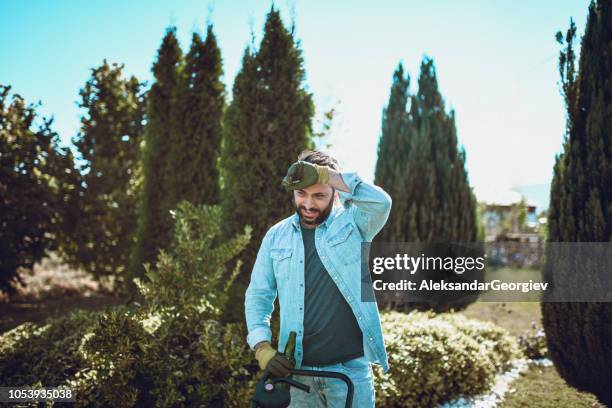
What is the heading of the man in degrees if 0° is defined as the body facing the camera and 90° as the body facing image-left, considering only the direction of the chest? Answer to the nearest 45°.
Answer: approximately 0°

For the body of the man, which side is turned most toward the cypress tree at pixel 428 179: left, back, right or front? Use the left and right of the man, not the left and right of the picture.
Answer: back

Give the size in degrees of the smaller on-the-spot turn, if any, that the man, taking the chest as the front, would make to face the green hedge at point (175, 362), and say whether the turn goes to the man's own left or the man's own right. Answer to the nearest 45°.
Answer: approximately 135° to the man's own right

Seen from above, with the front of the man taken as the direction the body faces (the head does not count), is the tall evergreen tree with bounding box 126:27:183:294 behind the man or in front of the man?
behind

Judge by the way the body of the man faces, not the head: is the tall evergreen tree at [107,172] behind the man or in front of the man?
behind

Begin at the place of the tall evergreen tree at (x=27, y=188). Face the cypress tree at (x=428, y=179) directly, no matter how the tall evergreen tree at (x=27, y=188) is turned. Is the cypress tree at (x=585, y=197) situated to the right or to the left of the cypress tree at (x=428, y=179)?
right

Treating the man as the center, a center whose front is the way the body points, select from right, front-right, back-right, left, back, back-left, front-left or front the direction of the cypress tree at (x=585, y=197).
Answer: back-left

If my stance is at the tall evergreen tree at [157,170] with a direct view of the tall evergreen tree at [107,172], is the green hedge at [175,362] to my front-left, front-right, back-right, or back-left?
back-left

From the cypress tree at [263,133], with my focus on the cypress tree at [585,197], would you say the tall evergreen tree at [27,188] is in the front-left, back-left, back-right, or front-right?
back-right

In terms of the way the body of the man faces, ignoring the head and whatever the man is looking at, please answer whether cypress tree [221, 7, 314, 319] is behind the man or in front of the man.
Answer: behind

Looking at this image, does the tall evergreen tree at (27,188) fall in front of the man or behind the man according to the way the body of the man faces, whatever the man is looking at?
behind
